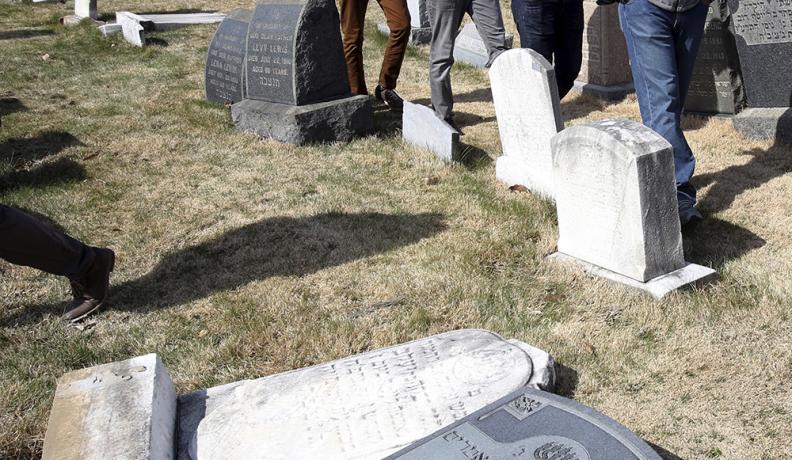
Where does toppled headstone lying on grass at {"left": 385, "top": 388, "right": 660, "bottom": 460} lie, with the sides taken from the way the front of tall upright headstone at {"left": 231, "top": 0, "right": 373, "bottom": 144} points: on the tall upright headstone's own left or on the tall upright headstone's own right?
on the tall upright headstone's own left

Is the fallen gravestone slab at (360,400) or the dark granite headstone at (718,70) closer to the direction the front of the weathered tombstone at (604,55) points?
the fallen gravestone slab

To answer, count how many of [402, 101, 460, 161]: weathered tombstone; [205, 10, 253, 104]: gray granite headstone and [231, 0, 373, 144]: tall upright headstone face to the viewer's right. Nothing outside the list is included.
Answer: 0

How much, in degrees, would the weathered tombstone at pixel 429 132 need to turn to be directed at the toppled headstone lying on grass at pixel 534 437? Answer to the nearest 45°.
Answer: approximately 45° to its left

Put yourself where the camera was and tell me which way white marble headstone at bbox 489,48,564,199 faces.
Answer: facing the viewer and to the left of the viewer

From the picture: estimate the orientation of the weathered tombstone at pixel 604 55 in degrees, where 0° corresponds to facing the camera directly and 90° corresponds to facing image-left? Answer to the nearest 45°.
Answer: approximately 45°

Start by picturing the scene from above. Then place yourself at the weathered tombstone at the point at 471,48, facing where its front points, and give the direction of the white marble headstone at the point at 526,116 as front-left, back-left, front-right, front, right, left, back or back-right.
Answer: front-left

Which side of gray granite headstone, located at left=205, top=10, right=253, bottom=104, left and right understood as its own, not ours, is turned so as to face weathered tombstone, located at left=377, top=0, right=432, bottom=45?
back

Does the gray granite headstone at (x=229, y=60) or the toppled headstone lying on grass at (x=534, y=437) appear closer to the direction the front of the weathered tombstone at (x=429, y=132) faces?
the toppled headstone lying on grass

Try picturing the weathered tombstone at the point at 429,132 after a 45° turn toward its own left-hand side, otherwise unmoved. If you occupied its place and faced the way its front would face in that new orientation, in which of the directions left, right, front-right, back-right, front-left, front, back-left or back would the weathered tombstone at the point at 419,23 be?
back

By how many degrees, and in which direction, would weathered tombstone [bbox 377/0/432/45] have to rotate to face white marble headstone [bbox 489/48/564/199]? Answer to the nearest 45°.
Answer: approximately 45° to its left

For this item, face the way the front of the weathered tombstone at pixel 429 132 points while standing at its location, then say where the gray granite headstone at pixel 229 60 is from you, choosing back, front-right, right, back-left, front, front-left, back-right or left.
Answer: right

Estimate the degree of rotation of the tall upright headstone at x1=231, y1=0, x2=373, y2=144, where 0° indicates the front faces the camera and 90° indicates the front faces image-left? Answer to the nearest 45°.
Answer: approximately 45°

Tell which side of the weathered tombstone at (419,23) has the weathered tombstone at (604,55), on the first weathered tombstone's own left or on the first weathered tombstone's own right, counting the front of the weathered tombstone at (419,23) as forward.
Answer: on the first weathered tombstone's own left

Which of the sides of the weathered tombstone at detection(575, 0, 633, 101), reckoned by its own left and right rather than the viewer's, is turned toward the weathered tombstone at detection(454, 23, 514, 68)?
right
